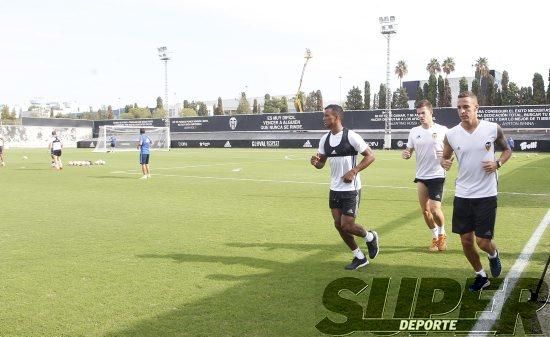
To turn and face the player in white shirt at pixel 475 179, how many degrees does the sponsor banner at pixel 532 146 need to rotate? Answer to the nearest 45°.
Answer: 0° — it already faces them

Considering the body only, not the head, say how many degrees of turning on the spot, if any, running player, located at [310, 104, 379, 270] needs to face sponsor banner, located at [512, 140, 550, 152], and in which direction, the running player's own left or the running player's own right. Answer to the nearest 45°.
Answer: approximately 135° to the running player's own right

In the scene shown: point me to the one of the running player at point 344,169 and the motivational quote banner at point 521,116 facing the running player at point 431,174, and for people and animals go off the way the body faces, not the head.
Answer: the motivational quote banner

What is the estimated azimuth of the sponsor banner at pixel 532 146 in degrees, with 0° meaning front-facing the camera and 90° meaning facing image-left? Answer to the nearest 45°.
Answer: approximately 0°

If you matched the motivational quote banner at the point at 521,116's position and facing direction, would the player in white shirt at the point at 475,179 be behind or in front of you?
in front

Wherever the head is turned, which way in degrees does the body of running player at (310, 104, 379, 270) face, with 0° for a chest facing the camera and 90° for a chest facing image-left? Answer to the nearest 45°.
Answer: approximately 45°

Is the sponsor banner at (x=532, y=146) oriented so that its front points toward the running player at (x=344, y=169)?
yes

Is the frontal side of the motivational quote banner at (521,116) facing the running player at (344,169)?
yes

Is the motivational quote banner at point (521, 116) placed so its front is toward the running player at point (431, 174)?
yes

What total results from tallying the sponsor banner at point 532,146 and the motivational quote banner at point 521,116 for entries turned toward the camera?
2

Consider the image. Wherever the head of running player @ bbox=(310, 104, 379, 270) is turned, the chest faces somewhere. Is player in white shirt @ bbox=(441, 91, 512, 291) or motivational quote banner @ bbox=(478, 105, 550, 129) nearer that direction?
the player in white shirt

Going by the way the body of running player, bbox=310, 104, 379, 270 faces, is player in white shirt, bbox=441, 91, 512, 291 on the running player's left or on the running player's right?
on the running player's left
